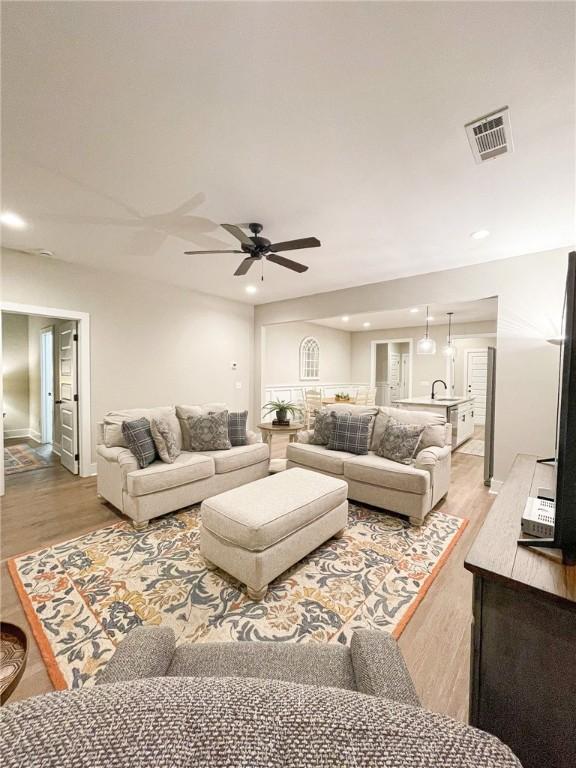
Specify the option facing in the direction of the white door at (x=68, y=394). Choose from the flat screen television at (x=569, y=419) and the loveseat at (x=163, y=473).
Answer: the flat screen television

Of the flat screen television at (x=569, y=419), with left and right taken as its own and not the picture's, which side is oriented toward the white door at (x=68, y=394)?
front

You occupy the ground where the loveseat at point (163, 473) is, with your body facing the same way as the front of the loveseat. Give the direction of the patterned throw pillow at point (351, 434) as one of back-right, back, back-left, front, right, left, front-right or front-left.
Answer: front-left

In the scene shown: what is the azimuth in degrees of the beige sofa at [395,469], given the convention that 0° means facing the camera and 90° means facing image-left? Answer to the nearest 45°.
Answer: approximately 45°

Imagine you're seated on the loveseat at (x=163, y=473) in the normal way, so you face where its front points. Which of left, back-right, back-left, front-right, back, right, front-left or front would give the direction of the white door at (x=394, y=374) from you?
left

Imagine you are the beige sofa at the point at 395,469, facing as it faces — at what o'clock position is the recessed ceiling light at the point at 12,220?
The recessed ceiling light is roughly at 1 o'clock from the beige sofa.

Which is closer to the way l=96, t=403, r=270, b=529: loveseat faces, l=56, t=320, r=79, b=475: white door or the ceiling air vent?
the ceiling air vent

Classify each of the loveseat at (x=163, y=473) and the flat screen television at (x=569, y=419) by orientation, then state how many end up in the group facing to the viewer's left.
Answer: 1

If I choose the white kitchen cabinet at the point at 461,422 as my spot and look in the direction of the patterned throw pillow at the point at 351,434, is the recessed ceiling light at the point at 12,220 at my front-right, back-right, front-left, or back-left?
front-right

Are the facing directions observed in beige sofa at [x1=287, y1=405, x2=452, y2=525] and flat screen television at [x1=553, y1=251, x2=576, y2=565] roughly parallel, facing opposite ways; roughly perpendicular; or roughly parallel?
roughly perpendicular

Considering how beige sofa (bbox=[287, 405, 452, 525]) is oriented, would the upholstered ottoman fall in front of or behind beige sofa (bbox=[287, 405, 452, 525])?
in front

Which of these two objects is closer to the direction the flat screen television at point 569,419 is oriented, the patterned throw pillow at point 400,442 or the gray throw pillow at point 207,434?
the gray throw pillow

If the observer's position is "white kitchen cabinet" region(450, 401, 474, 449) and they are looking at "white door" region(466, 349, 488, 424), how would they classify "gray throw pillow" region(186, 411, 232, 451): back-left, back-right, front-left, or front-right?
back-left

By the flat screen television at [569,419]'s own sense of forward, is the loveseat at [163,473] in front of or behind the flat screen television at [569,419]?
in front

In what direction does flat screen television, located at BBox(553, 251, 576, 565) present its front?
to the viewer's left

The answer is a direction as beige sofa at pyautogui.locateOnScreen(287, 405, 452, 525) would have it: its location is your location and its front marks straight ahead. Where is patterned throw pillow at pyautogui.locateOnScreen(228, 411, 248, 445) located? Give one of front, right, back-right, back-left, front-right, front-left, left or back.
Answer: front-right
